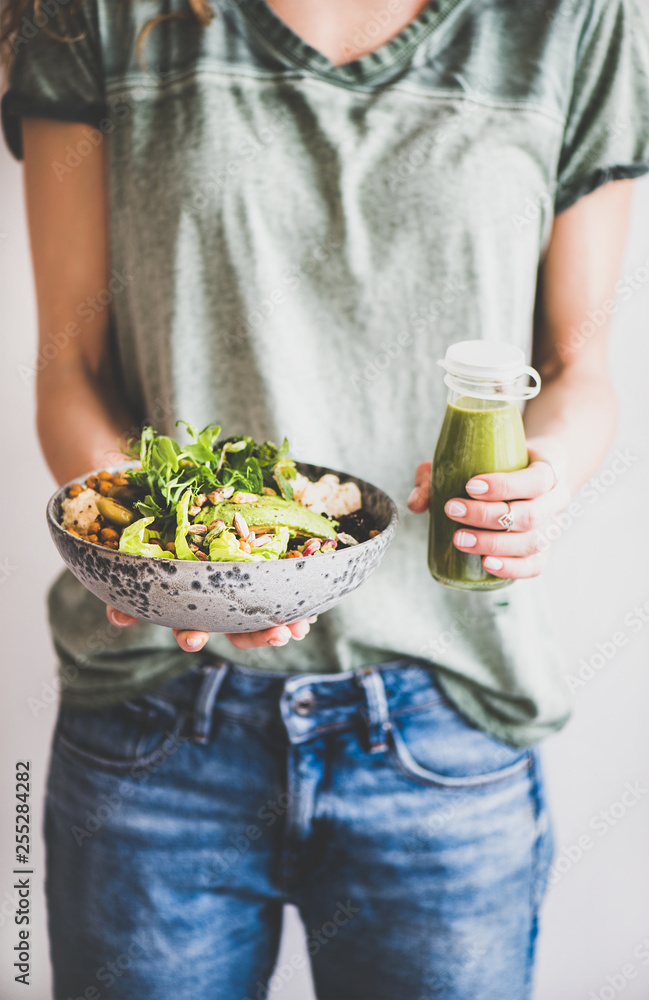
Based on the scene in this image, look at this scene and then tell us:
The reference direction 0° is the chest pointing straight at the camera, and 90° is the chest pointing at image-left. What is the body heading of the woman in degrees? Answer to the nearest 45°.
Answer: approximately 0°
